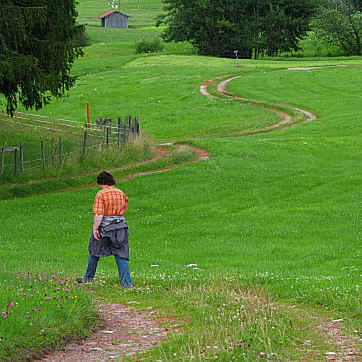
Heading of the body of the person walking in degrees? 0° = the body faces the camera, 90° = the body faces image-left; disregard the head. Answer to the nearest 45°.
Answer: approximately 135°

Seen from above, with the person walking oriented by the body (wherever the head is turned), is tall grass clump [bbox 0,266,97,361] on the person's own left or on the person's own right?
on the person's own left

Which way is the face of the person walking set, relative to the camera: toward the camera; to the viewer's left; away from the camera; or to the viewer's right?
away from the camera

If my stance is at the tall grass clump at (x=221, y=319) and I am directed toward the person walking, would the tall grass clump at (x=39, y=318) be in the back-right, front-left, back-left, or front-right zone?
front-left
